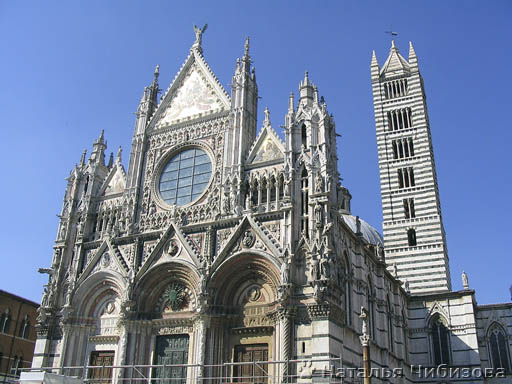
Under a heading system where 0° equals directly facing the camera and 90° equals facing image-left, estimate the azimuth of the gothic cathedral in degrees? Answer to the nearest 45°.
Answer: approximately 45°

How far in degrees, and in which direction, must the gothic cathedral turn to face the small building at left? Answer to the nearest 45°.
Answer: approximately 90° to its right

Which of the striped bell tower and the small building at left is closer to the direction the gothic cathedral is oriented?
the small building at left
